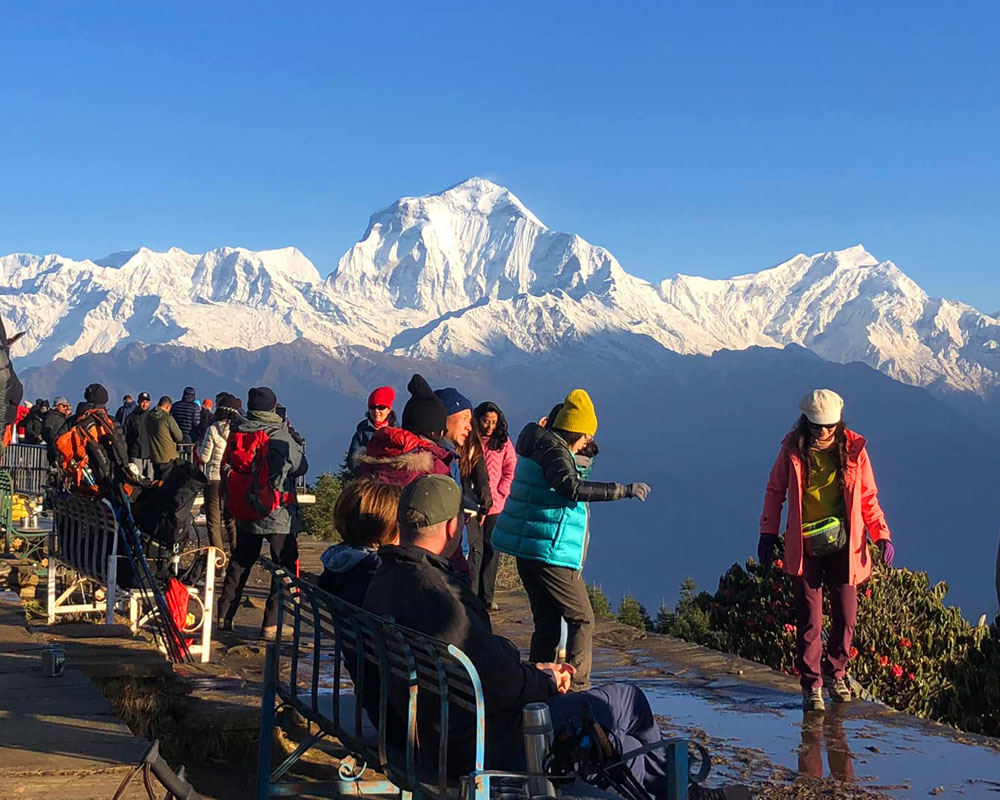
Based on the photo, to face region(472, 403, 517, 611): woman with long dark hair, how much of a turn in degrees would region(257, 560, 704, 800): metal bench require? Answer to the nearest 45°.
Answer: approximately 45° to its left

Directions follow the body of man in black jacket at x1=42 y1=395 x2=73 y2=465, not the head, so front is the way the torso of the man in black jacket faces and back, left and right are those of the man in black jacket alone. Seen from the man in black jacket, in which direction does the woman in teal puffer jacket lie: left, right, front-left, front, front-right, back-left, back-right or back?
right

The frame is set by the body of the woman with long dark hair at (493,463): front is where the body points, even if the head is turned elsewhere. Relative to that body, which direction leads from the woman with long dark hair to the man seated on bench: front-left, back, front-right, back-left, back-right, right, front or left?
front-left

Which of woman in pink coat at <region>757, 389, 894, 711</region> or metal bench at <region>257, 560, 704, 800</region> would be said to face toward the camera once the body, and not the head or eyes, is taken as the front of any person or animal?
the woman in pink coat

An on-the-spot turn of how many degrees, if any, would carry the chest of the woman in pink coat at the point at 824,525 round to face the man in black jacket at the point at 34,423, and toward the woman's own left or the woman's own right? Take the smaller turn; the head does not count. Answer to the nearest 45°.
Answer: approximately 135° to the woman's own right

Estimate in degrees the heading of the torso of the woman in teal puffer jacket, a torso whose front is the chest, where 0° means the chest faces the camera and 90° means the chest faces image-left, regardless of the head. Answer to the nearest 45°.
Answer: approximately 270°

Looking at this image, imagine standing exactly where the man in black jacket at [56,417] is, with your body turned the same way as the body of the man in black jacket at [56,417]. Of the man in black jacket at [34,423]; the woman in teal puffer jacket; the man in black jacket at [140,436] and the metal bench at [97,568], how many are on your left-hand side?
1

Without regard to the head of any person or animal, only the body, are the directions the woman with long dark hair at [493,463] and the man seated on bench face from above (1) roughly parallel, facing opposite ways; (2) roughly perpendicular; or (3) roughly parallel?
roughly parallel, facing opposite ways

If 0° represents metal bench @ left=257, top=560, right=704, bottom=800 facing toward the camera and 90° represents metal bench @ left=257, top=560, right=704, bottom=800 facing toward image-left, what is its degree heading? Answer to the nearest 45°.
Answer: approximately 225°

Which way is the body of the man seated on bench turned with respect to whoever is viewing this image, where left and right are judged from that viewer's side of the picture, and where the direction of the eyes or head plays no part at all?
facing away from the viewer and to the right of the viewer

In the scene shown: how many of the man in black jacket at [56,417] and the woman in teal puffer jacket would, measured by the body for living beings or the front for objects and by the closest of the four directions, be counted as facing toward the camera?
0

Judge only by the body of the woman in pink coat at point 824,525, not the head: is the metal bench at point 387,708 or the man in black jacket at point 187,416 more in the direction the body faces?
the metal bench

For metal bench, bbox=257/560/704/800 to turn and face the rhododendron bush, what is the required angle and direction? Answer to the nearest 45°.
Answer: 0° — it already faces it

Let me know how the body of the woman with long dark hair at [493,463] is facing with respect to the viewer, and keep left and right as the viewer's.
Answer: facing the viewer and to the left of the viewer

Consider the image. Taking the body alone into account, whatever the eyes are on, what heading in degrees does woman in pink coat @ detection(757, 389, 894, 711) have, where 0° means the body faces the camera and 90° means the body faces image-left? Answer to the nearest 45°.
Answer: approximately 0°

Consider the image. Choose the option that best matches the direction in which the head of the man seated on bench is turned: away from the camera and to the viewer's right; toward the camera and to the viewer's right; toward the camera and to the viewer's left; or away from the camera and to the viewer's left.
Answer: away from the camera and to the viewer's right
